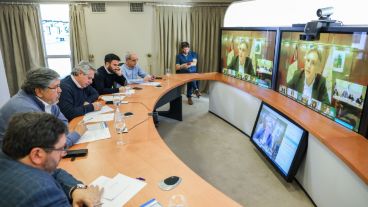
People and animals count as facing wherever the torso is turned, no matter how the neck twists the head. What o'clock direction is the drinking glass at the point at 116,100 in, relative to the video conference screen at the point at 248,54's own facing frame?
The drinking glass is roughly at 12 o'clock from the video conference screen.

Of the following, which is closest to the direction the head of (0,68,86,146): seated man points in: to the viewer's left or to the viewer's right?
to the viewer's right

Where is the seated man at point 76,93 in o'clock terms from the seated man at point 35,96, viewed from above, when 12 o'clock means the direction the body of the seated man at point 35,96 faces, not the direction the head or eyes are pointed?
the seated man at point 76,93 is roughly at 10 o'clock from the seated man at point 35,96.

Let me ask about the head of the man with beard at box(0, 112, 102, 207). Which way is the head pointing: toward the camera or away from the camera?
away from the camera

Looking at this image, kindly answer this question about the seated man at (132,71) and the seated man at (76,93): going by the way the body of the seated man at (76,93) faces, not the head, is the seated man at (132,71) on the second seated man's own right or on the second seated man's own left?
on the second seated man's own left

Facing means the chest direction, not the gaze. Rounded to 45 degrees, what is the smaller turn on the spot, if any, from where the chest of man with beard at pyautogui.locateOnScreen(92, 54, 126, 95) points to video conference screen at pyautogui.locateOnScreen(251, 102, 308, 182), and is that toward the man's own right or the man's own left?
0° — they already face it

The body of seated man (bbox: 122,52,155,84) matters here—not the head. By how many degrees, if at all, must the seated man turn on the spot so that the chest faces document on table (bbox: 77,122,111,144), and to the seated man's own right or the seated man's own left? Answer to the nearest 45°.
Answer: approximately 45° to the seated man's own right
